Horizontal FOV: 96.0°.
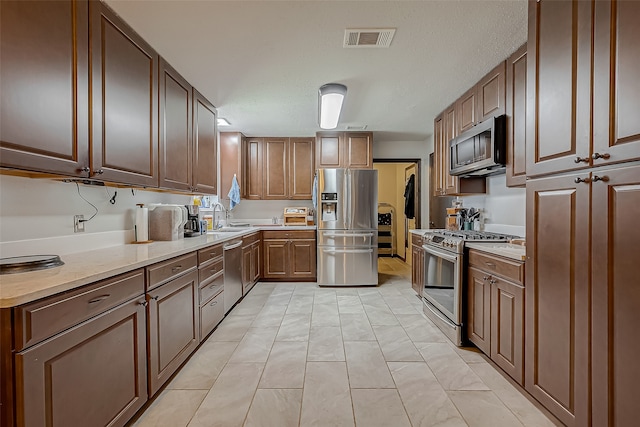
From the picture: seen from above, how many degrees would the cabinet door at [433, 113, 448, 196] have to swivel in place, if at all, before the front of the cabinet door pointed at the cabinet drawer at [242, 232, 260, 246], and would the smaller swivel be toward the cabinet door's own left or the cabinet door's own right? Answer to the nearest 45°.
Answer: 0° — it already faces it

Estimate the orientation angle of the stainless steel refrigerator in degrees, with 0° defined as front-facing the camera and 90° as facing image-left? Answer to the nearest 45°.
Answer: approximately 0°

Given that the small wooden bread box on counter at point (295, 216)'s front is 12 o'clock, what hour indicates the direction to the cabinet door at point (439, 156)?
The cabinet door is roughly at 10 o'clock from the small wooden bread box on counter.

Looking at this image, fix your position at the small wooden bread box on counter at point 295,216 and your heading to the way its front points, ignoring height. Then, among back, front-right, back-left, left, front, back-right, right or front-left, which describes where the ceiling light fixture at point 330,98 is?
front

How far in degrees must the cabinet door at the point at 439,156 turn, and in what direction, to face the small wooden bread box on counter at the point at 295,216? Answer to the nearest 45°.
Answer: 0° — it already faces it

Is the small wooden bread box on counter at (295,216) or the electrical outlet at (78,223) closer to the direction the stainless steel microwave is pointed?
the electrical outlet

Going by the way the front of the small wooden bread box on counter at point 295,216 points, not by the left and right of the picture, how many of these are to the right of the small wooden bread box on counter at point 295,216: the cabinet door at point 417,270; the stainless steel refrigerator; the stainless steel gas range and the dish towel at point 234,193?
1

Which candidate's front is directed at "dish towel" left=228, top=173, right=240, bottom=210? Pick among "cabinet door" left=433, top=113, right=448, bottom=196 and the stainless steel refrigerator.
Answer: the cabinet door

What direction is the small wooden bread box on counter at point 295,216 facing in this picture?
toward the camera

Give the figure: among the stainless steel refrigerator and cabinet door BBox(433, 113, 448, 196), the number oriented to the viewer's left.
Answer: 1

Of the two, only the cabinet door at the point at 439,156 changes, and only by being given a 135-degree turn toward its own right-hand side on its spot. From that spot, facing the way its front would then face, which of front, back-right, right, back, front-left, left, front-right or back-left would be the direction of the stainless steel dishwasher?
back

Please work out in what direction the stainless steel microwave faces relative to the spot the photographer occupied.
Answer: facing the viewer and to the left of the viewer

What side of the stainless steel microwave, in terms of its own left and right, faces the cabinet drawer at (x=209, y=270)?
front

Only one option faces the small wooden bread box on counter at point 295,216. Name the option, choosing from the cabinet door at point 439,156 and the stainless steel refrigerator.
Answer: the cabinet door

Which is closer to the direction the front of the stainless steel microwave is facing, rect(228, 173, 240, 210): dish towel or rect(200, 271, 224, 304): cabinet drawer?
the cabinet drawer

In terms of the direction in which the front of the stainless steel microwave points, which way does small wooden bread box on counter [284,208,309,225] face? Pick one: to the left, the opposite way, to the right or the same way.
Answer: to the left

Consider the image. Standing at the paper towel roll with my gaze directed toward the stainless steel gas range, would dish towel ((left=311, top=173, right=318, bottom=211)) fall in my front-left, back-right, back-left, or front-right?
front-left

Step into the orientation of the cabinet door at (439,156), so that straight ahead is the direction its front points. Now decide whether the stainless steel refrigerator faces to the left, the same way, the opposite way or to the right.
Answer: to the left
